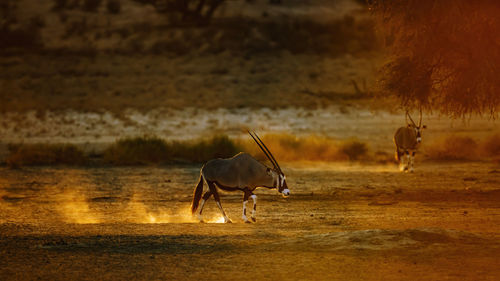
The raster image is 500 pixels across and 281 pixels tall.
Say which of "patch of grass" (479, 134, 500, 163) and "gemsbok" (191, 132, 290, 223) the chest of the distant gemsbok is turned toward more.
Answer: the gemsbok

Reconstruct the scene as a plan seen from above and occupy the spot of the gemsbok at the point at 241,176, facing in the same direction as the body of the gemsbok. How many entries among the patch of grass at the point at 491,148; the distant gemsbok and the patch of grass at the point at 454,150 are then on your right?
0

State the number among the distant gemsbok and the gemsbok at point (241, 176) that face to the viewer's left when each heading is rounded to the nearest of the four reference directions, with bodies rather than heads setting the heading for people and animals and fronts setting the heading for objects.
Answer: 0

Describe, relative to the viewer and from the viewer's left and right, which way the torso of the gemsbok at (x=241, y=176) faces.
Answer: facing to the right of the viewer

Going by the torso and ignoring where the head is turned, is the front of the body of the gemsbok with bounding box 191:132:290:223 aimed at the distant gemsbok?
no

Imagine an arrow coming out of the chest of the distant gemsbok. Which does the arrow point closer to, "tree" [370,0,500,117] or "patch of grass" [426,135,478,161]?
the patch of grass

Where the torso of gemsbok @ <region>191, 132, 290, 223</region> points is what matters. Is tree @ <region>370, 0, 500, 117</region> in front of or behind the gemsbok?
in front

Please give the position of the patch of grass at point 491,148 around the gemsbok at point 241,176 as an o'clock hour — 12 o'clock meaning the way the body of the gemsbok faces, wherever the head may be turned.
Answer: The patch of grass is roughly at 10 o'clock from the gemsbok.

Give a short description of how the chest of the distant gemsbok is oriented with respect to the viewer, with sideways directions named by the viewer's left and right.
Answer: facing the viewer and to the right of the viewer

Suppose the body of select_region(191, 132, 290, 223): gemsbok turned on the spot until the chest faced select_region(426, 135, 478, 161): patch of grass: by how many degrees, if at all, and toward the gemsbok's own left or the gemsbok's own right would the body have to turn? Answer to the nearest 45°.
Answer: approximately 45° to the gemsbok's own left

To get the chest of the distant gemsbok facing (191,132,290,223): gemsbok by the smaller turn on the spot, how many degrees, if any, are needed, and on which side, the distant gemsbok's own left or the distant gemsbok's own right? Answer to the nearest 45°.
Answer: approximately 45° to the distant gemsbok's own right

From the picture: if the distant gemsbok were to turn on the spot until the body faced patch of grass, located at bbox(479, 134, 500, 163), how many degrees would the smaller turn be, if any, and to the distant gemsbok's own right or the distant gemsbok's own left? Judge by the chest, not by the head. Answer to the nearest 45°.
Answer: approximately 90° to the distant gemsbok's own left
